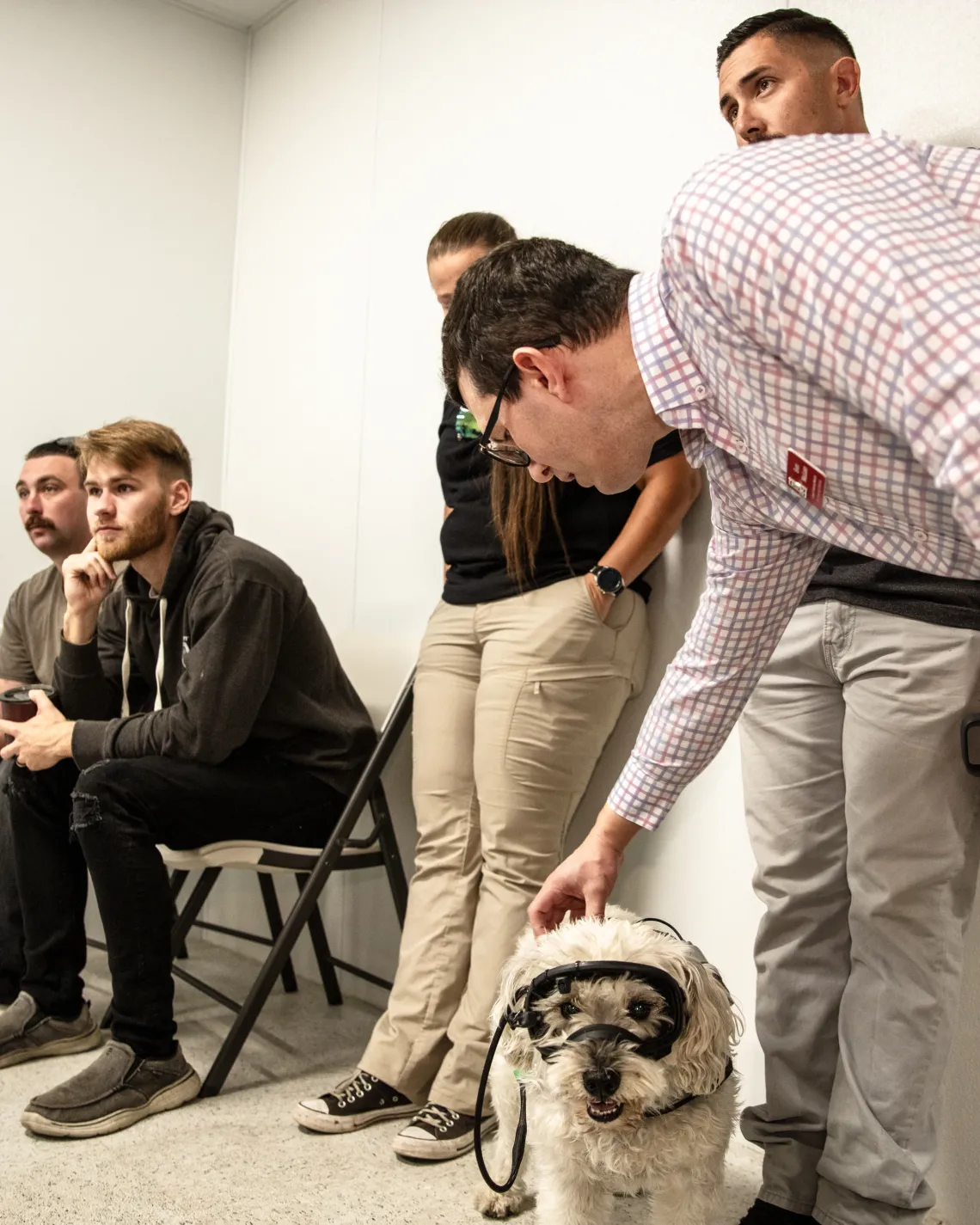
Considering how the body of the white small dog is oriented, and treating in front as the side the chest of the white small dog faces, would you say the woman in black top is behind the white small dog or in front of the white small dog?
behind

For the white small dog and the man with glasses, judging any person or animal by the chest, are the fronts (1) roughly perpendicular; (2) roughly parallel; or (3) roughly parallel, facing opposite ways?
roughly perpendicular

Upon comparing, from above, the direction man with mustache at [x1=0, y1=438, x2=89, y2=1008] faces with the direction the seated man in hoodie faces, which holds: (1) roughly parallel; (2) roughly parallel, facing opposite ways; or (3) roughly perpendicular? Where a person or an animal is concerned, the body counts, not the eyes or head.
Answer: roughly parallel

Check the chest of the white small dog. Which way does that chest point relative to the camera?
toward the camera

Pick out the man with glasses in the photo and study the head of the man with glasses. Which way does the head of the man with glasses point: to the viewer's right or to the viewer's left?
to the viewer's left

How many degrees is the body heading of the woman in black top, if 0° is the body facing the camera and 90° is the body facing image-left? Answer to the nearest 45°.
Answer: approximately 45°

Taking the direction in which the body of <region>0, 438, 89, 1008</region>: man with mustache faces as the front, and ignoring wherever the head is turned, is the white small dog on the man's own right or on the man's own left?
on the man's own left

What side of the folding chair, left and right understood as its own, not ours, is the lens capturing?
left
